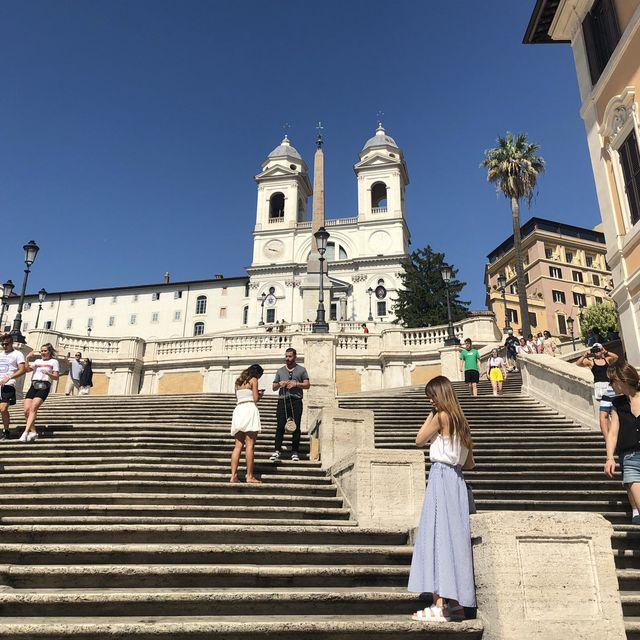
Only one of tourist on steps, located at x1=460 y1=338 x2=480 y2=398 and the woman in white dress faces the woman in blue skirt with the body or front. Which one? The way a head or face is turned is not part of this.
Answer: the tourist on steps

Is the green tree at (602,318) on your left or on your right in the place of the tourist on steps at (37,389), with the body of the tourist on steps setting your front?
on your left

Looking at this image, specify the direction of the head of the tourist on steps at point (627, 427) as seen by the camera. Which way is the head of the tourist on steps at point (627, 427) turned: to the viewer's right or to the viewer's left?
to the viewer's left

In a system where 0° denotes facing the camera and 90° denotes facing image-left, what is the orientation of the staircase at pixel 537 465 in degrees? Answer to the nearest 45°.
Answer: approximately 0°

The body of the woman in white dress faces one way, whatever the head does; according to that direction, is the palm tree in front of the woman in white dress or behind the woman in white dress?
in front

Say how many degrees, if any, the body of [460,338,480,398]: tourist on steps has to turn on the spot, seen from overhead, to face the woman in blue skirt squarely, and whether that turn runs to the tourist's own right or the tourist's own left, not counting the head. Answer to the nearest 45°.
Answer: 0° — they already face them

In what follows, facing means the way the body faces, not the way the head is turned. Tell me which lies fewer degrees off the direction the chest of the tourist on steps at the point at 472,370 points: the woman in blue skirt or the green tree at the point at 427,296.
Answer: the woman in blue skirt

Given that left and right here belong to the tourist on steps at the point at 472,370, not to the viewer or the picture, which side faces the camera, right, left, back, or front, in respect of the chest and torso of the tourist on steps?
front

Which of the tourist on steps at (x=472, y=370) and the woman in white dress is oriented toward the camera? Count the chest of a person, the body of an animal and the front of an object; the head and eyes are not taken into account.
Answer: the tourist on steps

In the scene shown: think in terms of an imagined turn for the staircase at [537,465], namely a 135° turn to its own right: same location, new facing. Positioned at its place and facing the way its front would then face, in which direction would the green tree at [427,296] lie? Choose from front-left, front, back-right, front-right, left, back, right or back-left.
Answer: front-right

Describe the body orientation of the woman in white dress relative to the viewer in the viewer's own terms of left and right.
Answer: facing away from the viewer and to the right of the viewer

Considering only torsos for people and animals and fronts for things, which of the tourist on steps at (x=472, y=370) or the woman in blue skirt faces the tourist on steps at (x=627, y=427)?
the tourist on steps at (x=472, y=370)

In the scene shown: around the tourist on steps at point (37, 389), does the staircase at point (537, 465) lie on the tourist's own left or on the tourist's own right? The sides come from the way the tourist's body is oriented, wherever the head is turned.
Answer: on the tourist's own left

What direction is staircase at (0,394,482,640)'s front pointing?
toward the camera

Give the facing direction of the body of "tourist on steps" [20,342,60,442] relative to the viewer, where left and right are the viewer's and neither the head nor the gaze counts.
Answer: facing the viewer
